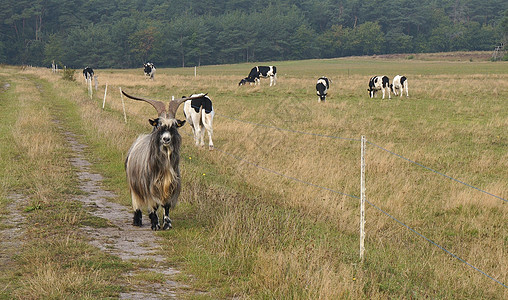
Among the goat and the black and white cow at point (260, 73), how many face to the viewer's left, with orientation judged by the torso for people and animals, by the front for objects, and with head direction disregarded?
1

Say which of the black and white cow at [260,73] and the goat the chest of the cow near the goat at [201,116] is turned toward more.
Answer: the black and white cow

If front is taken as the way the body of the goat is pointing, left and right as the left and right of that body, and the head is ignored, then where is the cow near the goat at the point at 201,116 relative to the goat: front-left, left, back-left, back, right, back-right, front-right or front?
back-left

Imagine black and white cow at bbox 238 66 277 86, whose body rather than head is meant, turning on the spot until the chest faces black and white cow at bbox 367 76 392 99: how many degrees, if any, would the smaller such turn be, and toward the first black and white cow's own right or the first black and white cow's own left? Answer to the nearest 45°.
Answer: approximately 135° to the first black and white cow's own left

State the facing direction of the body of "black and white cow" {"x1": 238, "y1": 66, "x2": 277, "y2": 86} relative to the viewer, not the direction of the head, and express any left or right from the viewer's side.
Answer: facing to the left of the viewer

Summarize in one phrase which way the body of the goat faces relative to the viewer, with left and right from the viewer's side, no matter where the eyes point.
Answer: facing the viewer and to the right of the viewer

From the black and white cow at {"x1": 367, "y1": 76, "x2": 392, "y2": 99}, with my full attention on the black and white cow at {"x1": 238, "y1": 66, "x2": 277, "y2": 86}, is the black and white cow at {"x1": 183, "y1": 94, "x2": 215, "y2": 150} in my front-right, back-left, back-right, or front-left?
back-left

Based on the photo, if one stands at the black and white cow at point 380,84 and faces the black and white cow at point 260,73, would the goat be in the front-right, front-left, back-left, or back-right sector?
back-left
